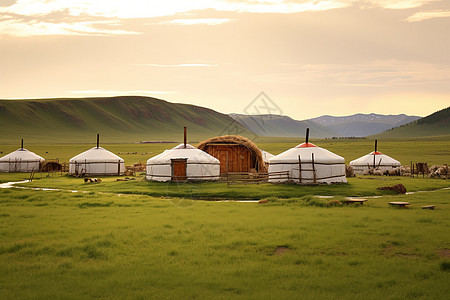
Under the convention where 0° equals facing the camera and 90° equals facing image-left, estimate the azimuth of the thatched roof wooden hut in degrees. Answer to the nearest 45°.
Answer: approximately 0°

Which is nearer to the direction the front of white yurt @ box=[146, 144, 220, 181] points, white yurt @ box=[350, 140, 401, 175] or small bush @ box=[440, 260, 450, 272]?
the small bush

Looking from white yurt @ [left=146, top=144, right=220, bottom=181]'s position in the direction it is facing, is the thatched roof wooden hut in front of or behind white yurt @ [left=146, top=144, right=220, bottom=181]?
behind

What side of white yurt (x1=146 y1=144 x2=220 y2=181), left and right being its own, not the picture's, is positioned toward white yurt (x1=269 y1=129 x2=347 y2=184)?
left

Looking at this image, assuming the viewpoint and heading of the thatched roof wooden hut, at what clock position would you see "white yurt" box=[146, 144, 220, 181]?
The white yurt is roughly at 1 o'clock from the thatched roof wooden hut.

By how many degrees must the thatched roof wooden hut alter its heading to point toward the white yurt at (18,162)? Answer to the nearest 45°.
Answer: approximately 135° to its right

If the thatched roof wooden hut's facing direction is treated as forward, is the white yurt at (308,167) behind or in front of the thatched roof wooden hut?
in front

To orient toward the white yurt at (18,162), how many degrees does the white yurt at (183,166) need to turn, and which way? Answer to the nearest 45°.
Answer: approximately 135° to its right

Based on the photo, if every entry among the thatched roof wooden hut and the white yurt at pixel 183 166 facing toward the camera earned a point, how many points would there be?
2
